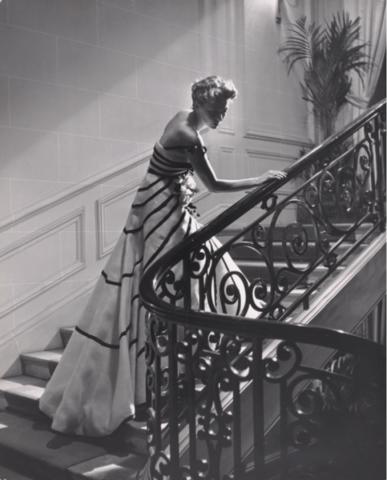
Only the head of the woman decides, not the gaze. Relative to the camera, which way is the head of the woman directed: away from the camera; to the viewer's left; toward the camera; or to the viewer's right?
to the viewer's right

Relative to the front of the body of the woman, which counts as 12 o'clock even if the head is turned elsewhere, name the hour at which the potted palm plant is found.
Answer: The potted palm plant is roughly at 10 o'clock from the woman.

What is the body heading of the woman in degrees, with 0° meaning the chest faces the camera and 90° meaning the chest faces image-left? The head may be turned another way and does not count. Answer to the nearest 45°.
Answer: approximately 270°
